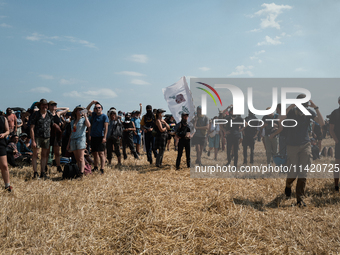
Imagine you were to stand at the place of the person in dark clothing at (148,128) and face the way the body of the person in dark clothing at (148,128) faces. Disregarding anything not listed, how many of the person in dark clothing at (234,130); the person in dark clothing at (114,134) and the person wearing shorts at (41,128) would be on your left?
1

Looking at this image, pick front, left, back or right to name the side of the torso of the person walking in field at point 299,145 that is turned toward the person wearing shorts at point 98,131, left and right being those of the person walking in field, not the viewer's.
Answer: right

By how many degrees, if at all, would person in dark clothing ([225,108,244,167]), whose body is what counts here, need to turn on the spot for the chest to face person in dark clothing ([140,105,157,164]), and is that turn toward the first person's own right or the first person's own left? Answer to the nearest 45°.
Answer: approximately 90° to the first person's own right

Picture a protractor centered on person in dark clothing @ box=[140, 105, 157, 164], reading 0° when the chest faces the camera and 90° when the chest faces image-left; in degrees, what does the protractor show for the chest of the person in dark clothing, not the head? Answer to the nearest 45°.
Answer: approximately 0°

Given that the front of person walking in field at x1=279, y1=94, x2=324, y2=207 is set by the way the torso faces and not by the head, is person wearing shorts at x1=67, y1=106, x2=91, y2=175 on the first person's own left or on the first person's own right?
on the first person's own right
